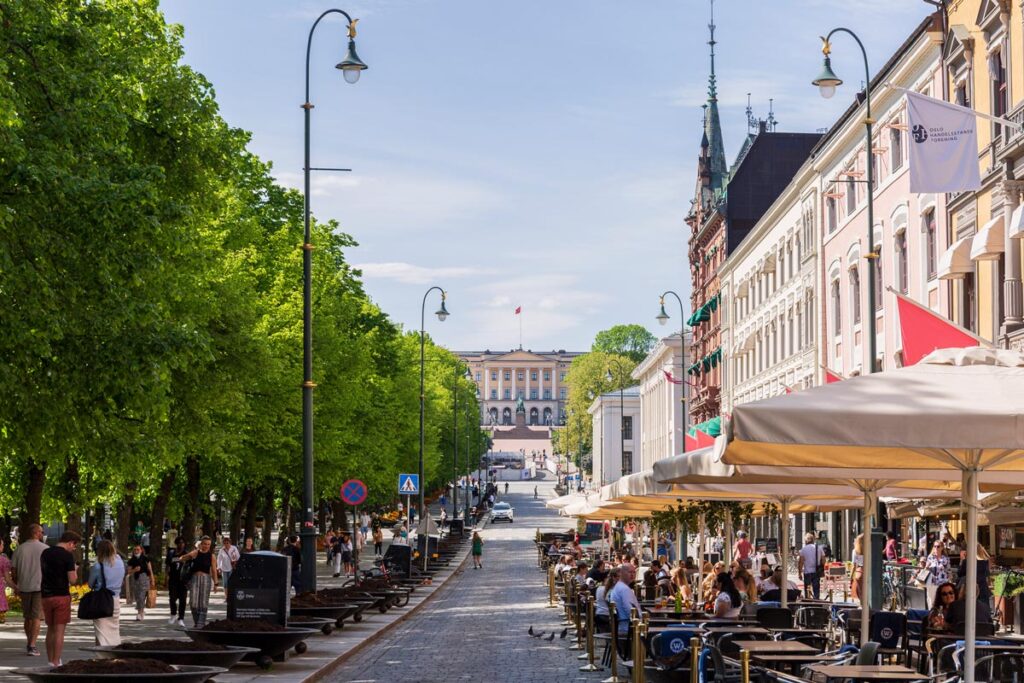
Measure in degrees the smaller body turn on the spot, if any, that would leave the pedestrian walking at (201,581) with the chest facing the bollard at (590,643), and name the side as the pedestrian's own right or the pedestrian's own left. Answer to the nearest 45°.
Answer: approximately 45° to the pedestrian's own left

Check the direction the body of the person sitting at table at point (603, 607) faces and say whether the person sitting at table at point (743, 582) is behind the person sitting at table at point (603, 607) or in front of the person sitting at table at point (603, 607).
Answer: in front

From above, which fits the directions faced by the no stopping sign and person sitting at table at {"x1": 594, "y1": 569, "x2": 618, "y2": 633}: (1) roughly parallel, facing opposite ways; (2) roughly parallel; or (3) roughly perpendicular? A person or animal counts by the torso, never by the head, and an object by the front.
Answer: roughly perpendicular

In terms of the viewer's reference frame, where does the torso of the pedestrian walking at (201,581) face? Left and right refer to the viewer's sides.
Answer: facing the viewer

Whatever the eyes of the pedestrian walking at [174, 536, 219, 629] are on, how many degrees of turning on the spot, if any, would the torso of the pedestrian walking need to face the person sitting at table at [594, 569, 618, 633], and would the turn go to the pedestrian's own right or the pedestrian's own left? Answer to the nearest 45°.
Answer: approximately 45° to the pedestrian's own left

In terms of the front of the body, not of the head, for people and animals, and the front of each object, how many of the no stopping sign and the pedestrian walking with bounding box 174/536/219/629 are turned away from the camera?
0

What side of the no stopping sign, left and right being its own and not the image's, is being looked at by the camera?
front

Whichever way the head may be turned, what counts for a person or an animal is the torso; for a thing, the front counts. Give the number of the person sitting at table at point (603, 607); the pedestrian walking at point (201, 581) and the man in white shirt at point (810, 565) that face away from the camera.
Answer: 1

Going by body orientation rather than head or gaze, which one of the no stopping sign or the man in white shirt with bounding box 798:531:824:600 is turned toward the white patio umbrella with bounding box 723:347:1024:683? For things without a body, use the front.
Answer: the no stopping sign

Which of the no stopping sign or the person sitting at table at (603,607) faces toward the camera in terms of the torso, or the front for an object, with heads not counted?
the no stopping sign

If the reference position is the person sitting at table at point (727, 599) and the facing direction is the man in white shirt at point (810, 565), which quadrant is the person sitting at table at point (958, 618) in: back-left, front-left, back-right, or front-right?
back-right

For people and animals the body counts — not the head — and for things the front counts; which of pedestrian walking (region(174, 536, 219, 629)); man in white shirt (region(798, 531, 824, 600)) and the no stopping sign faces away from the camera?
the man in white shirt
